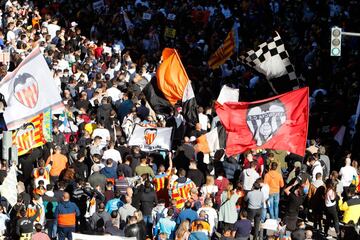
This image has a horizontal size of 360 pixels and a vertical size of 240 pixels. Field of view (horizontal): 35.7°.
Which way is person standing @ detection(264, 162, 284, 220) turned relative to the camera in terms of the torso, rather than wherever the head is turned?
away from the camera

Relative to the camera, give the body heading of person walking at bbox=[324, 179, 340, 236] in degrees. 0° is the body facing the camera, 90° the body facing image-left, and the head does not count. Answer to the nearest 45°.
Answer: approximately 180°

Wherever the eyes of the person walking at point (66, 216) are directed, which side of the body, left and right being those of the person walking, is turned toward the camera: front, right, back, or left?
back

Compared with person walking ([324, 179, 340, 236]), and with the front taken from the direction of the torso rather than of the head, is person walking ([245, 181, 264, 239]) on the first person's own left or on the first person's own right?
on the first person's own left

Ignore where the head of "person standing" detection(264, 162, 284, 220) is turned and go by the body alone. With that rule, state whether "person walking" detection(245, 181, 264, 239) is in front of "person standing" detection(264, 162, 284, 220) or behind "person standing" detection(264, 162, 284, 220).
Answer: behind
